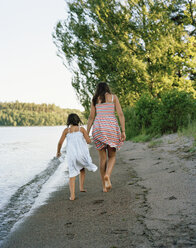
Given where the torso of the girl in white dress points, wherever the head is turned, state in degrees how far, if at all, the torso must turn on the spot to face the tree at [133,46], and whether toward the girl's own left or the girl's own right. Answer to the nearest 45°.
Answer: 0° — they already face it

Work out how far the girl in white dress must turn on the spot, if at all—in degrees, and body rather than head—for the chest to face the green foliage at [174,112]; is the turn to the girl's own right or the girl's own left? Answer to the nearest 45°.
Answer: approximately 45° to the girl's own right

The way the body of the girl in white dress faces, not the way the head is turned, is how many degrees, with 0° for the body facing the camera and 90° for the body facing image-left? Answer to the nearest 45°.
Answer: approximately 180°
